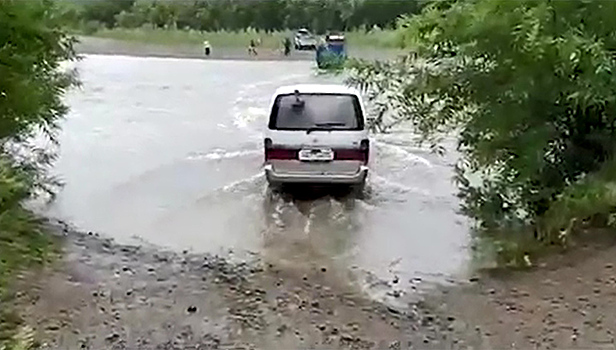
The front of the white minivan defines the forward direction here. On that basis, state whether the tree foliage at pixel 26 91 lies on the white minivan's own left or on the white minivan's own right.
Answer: on the white minivan's own left

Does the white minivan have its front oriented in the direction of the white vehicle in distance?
yes

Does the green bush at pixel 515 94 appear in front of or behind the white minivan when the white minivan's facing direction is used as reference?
behind

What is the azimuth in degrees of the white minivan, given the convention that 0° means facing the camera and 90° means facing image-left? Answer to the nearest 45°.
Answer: approximately 180°
